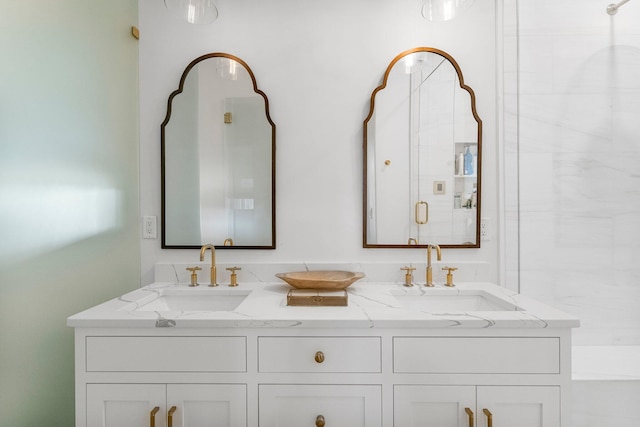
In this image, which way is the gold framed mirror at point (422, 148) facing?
toward the camera

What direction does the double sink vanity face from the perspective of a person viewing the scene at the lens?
facing the viewer

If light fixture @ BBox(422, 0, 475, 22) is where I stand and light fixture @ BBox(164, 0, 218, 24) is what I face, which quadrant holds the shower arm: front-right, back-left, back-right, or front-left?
back-right

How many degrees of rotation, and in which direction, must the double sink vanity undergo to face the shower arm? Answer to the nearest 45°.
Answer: approximately 135° to its left

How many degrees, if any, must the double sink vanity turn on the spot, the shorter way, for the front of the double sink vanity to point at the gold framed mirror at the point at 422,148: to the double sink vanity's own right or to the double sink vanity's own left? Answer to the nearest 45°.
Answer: approximately 135° to the double sink vanity's own left

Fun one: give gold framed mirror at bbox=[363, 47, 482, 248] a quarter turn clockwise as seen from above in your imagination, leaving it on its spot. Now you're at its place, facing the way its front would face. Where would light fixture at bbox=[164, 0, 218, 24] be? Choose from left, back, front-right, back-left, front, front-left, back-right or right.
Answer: front-left

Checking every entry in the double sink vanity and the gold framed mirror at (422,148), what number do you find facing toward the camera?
2

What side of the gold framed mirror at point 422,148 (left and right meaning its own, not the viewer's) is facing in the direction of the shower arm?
left
